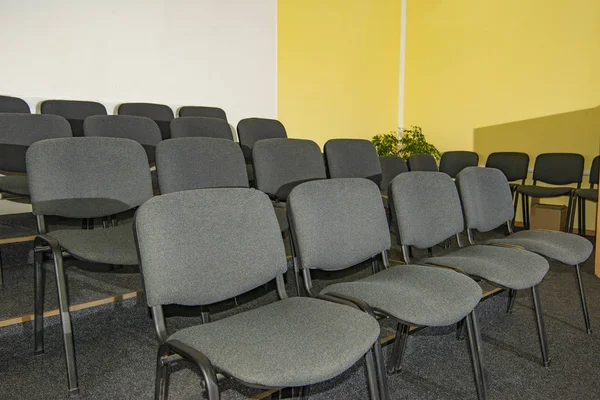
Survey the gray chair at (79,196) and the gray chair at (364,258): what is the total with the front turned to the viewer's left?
0

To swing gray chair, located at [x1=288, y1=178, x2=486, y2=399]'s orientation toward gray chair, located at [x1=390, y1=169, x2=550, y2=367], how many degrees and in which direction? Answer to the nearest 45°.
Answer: approximately 90° to its left

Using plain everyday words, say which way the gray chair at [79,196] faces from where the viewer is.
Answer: facing the viewer and to the right of the viewer

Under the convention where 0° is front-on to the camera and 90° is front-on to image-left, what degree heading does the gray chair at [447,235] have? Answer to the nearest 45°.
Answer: approximately 315°

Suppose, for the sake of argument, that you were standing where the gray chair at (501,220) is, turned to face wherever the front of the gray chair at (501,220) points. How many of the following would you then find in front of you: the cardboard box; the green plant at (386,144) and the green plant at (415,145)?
0

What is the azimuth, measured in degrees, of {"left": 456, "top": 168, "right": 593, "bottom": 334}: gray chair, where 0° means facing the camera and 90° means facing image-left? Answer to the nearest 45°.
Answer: approximately 315°

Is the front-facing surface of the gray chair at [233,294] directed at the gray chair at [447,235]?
no

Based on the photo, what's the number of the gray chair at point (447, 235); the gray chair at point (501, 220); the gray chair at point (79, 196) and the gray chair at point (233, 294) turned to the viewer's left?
0

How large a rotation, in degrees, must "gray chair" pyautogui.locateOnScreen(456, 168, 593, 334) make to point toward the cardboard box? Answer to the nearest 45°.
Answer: approximately 135° to its left

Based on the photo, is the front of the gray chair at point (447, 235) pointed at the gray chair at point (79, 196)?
no

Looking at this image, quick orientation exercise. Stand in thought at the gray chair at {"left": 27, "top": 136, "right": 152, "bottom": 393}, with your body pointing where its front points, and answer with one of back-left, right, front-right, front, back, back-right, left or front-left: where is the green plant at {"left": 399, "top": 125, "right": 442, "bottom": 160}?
left

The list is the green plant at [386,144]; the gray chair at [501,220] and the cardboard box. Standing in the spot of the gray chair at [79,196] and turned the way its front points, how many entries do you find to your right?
0

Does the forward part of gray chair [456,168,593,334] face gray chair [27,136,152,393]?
no
